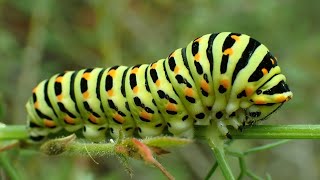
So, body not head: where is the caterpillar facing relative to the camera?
to the viewer's right
